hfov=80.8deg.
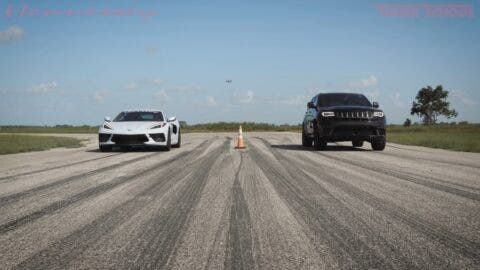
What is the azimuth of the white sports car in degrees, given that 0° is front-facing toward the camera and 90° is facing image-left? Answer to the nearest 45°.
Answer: approximately 0°

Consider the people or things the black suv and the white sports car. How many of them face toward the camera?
2

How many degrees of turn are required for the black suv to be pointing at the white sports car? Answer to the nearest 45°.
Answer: approximately 90° to its right

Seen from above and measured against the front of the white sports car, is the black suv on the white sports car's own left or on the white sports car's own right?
on the white sports car's own left
